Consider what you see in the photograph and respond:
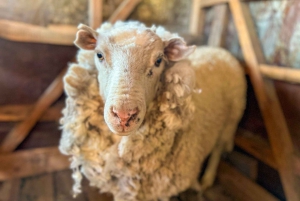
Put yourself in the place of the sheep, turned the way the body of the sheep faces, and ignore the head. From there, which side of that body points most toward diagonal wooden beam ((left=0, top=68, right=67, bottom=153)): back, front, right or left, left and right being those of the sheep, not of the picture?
right

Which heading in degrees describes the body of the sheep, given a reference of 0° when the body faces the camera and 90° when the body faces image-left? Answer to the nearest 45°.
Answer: approximately 45°

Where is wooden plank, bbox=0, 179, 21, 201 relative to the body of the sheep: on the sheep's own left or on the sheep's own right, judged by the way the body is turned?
on the sheep's own right

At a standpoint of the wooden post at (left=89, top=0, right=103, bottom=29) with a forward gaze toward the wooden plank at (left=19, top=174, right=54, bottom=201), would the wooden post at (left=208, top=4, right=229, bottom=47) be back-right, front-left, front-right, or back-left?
back-left

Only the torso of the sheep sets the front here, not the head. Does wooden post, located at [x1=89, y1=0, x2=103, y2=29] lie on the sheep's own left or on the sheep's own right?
on the sheep's own right

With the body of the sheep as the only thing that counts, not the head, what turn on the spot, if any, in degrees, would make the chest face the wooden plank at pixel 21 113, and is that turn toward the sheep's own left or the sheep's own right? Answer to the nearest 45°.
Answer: approximately 90° to the sheep's own right

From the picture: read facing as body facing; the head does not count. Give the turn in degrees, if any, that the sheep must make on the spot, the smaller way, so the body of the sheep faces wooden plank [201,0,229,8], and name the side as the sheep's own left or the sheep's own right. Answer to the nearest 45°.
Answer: approximately 135° to the sheep's own right

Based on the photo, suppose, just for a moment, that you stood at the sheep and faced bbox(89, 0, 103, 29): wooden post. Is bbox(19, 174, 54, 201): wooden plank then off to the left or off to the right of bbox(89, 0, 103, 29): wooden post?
left
